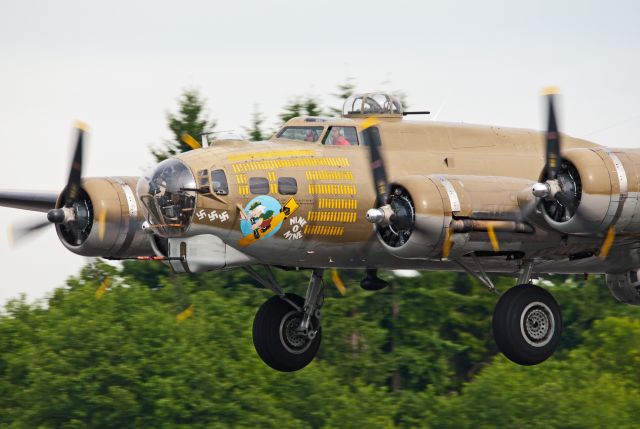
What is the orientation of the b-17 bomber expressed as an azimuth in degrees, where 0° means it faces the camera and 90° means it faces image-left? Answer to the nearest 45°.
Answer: approximately 45°
